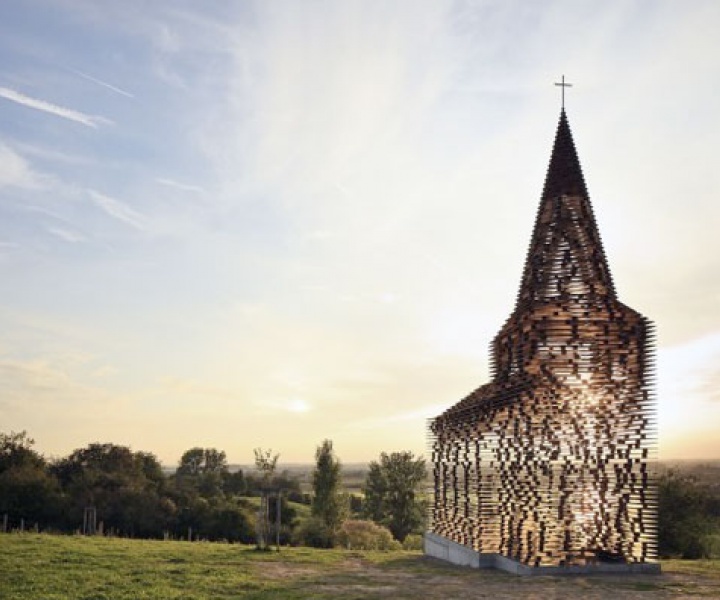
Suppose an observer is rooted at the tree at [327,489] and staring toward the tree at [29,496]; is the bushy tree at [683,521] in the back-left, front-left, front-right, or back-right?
back-left

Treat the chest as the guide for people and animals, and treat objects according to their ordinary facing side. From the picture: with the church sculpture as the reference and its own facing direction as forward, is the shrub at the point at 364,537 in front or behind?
behind

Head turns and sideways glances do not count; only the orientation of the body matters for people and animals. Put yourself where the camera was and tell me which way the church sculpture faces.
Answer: facing the viewer and to the right of the viewer

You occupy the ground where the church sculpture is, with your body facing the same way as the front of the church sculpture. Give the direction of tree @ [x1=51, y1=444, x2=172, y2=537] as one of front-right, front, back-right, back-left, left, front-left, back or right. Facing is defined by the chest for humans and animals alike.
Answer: back

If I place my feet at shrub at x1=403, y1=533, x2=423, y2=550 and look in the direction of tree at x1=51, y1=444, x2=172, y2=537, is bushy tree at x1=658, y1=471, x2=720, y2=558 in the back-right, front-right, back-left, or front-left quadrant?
back-left

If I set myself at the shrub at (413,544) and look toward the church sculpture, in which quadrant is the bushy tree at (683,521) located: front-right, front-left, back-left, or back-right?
front-left
